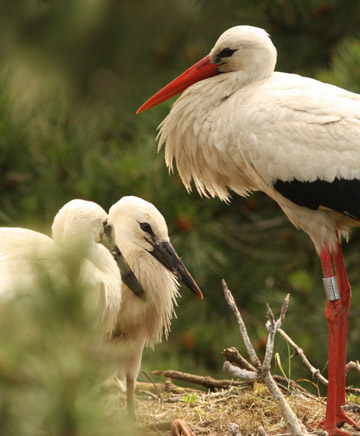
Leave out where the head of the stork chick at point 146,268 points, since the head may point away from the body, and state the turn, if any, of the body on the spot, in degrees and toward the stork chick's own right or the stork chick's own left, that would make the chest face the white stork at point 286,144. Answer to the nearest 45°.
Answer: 0° — it already faces it

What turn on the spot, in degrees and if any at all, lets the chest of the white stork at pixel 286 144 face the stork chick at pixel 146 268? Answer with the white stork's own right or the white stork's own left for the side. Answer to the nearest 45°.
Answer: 0° — it already faces it

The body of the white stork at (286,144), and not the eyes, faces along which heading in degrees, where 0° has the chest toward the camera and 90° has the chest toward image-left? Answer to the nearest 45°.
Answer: approximately 90°

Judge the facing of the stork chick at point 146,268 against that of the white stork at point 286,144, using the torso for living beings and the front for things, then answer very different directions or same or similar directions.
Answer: very different directions

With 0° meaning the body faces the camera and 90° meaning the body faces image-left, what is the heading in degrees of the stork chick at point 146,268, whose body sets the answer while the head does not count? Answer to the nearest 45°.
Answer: approximately 270°

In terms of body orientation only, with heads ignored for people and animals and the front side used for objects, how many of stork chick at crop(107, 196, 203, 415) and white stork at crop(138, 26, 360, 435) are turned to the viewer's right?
1
